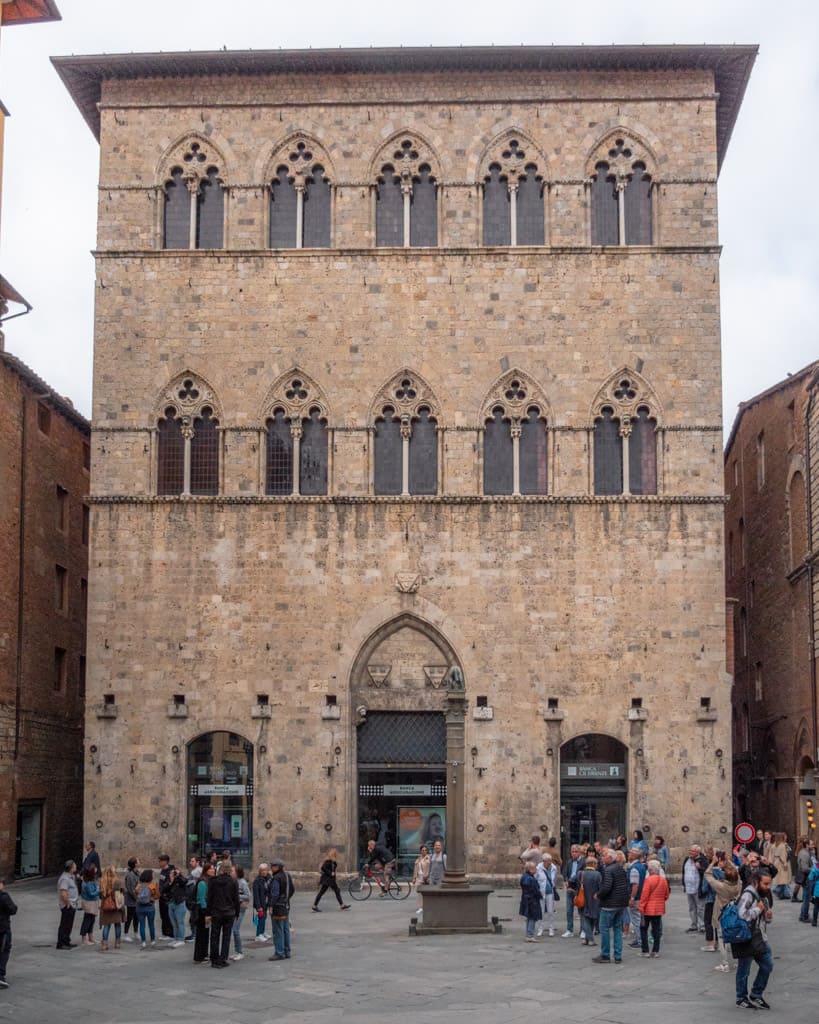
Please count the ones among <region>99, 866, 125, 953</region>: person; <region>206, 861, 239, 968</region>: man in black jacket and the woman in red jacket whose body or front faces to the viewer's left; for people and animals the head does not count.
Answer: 0

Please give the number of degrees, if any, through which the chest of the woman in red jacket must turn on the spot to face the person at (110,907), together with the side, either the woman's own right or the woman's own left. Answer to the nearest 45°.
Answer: approximately 90° to the woman's own left

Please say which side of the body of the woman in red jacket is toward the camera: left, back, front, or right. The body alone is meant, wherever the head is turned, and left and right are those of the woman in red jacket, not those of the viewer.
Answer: back

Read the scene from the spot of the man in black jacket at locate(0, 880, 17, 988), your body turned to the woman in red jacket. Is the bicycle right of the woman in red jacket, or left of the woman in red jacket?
left

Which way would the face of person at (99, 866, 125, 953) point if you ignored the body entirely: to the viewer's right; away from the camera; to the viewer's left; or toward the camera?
away from the camera

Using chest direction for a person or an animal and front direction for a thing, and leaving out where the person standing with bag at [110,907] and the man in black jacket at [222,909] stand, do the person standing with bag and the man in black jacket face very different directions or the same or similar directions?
same or similar directions

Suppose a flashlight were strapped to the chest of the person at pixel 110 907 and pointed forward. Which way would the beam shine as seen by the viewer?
away from the camera
